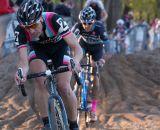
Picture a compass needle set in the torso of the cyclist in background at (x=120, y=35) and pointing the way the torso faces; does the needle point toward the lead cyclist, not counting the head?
yes

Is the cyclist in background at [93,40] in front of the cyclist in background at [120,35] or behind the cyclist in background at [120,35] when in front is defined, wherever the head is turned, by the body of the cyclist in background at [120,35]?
in front

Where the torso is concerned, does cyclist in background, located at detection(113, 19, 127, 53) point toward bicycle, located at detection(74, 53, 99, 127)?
yes
